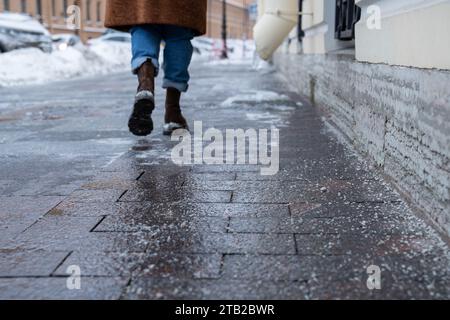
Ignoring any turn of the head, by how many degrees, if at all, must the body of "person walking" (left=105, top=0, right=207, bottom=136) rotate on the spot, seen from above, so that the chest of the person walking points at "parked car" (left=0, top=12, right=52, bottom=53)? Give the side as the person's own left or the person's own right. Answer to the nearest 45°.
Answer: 0° — they already face it

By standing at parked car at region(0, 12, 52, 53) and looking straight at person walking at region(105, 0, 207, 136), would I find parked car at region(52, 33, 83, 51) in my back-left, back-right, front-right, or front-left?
back-left

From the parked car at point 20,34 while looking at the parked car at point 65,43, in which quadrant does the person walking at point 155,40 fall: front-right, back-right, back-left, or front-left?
back-right

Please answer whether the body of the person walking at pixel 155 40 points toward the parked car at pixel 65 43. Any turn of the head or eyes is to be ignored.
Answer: yes

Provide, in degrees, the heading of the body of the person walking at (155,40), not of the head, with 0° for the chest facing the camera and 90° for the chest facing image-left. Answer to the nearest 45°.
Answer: approximately 180°
